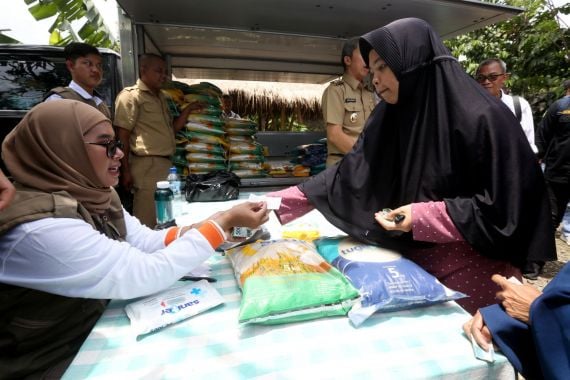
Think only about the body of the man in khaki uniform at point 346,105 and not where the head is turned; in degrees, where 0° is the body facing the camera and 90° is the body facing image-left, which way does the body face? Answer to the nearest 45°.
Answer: approximately 315°

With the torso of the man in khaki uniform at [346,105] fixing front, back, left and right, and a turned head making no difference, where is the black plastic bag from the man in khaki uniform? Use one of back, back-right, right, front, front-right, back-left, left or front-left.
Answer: right

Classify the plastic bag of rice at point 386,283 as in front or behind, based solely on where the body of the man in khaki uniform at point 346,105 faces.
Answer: in front

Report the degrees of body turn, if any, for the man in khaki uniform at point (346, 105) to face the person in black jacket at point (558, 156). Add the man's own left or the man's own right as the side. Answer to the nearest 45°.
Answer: approximately 90° to the man's own left

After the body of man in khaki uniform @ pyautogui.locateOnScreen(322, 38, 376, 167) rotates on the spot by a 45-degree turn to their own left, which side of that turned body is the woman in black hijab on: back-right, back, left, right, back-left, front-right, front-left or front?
right

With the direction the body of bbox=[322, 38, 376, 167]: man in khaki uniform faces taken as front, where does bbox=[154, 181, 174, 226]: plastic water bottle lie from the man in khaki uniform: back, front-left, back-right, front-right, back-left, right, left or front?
right

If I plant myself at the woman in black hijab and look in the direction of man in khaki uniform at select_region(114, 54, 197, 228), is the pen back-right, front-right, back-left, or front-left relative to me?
front-left

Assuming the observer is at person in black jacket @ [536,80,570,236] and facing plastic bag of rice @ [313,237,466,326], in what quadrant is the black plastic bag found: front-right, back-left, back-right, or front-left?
front-right

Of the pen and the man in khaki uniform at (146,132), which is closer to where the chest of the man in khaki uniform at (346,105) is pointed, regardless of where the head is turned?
the pen

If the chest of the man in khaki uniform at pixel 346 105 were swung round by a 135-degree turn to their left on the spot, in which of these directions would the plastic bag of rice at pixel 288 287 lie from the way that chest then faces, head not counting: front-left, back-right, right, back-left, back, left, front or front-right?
back

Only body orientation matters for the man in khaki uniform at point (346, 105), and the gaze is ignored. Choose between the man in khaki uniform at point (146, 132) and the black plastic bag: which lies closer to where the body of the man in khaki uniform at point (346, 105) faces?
the black plastic bag
